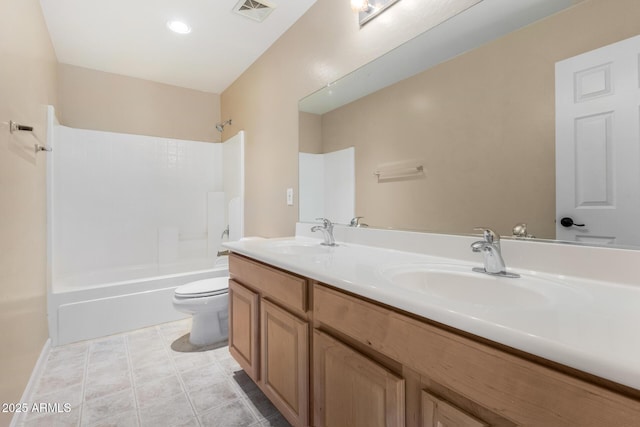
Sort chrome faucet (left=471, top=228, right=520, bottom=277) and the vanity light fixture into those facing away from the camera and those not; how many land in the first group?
0

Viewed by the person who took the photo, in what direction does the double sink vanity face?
facing the viewer and to the left of the viewer

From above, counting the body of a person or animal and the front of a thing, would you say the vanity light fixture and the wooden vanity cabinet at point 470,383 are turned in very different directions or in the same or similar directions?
same or similar directions

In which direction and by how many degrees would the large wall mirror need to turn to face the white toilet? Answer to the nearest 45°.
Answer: approximately 45° to its right

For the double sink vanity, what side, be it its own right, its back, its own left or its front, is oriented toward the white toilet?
right

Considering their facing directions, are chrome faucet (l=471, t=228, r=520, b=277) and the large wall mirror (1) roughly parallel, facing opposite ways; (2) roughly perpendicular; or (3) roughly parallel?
roughly parallel

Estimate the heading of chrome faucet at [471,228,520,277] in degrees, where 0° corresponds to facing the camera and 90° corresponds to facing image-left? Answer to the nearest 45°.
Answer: approximately 45°

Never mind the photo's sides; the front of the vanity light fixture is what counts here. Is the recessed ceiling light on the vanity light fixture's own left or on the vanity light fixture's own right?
on the vanity light fixture's own right

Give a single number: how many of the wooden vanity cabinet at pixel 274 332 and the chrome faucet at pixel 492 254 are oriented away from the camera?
0

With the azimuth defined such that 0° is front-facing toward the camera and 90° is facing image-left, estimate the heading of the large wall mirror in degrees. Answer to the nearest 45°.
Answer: approximately 45°

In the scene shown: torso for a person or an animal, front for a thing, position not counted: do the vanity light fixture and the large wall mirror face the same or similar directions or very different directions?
same or similar directions
